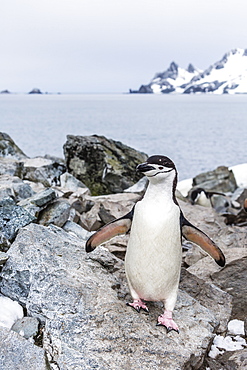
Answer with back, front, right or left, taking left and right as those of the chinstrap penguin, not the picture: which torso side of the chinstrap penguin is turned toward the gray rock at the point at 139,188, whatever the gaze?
back

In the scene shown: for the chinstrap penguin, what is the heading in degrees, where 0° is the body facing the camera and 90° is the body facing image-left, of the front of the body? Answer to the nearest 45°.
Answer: approximately 0°

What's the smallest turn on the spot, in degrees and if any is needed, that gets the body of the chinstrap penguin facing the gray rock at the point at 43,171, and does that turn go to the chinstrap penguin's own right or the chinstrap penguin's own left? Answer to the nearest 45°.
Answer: approximately 135° to the chinstrap penguin's own right

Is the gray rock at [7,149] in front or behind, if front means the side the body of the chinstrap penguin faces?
behind

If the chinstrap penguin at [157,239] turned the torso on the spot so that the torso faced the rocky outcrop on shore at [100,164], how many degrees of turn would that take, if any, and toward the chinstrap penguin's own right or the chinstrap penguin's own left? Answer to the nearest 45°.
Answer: approximately 180°

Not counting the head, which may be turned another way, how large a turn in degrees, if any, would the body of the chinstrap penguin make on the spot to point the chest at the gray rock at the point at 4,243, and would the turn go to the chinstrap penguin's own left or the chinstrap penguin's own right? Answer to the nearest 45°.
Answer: approximately 90° to the chinstrap penguin's own right

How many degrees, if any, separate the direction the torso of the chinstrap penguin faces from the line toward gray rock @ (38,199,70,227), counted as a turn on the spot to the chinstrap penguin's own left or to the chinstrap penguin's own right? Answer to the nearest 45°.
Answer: approximately 135° to the chinstrap penguin's own right

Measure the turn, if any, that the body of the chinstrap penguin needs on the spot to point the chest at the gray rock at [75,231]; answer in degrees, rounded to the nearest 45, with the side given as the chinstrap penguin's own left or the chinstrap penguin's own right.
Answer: approximately 135° to the chinstrap penguin's own right

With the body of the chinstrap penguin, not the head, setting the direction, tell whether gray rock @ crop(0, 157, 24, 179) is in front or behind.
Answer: behind
